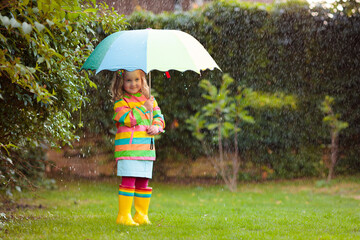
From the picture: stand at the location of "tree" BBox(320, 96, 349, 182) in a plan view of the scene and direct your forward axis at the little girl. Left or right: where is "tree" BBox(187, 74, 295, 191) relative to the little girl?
right

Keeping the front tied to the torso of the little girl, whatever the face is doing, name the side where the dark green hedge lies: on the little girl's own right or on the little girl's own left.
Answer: on the little girl's own left

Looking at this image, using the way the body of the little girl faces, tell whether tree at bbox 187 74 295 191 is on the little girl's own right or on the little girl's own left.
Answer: on the little girl's own left

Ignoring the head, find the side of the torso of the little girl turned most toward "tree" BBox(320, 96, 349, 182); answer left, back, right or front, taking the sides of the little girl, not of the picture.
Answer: left

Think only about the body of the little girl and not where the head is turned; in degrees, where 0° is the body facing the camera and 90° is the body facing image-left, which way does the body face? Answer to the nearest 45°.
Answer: approximately 315°
